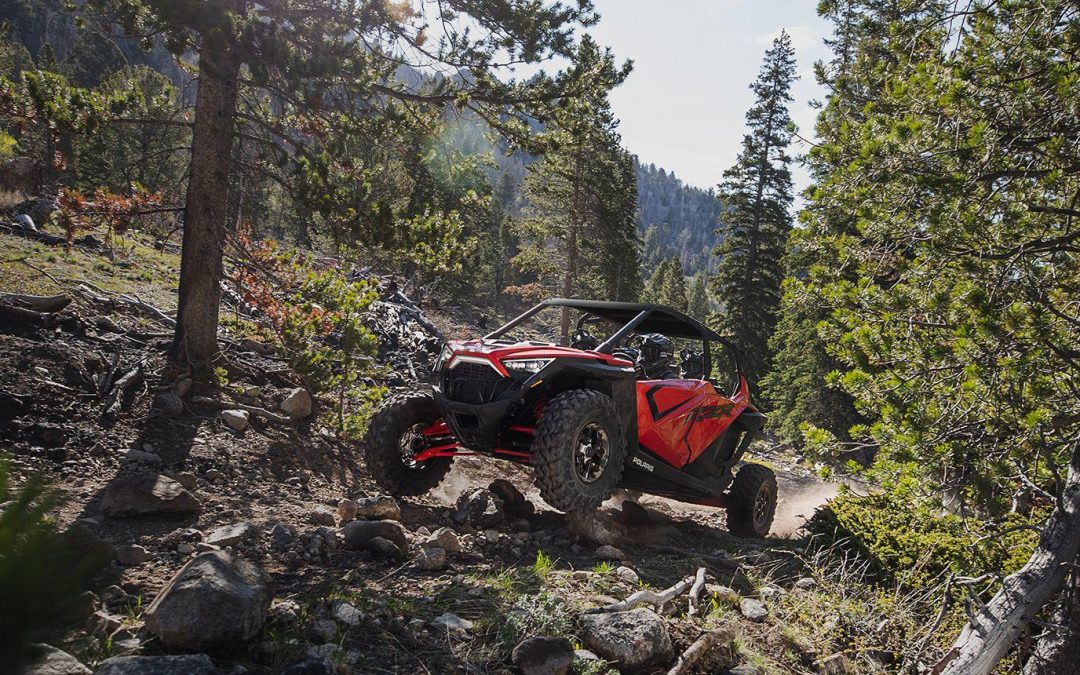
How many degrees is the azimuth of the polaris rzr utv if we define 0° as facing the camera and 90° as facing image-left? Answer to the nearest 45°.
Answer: approximately 45°

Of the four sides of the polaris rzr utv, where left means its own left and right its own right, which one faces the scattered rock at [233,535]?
front

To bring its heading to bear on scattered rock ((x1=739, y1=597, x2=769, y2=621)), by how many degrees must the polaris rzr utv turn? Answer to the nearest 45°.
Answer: approximately 90° to its left

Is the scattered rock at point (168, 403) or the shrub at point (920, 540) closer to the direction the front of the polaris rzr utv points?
the scattered rock

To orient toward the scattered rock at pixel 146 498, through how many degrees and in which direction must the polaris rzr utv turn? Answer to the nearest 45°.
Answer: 0° — it already faces it

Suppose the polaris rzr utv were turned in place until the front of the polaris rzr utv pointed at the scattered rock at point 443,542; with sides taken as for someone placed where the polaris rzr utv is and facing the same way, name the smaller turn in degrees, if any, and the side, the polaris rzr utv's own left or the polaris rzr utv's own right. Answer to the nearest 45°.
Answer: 0° — it already faces it

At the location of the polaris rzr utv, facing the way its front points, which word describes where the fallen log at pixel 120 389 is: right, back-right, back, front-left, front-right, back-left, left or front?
front-right

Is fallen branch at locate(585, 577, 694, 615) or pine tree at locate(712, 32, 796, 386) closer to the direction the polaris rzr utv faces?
the fallen branch

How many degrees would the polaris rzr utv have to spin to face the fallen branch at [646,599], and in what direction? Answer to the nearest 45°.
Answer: approximately 45° to its left

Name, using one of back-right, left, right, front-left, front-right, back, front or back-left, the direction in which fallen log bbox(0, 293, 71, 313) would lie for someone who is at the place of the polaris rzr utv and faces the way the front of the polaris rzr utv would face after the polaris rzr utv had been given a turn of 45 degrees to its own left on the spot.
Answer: right

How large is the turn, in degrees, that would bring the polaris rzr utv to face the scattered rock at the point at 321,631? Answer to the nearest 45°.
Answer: approximately 45° to its left

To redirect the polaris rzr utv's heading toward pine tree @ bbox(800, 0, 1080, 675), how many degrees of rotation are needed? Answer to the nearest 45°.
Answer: approximately 135° to its left

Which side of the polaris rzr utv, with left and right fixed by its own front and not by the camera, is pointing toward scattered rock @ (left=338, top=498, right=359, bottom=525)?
front
